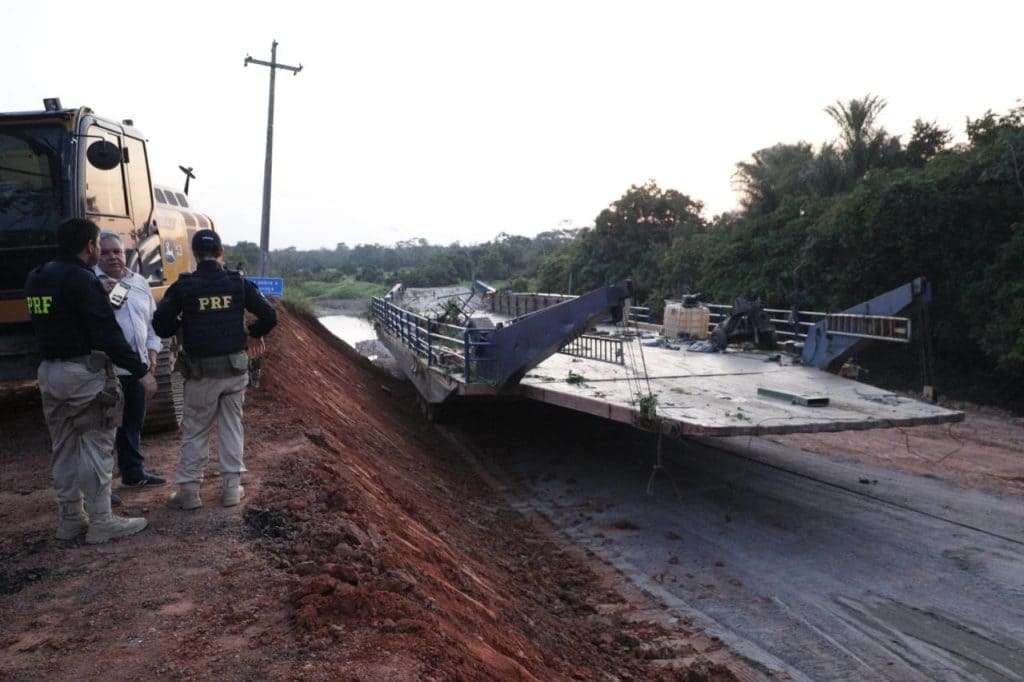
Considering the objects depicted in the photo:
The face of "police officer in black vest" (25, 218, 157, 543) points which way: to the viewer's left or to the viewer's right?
to the viewer's right

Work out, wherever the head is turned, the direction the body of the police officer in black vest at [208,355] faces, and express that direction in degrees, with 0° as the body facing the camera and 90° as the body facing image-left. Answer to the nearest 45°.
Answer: approximately 180°

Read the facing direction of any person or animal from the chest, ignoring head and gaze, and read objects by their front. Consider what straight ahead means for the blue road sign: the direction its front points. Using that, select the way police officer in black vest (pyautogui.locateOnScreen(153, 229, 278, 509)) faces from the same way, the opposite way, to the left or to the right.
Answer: the opposite way

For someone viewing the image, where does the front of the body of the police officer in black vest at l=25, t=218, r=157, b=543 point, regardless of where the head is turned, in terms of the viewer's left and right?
facing away from the viewer and to the right of the viewer

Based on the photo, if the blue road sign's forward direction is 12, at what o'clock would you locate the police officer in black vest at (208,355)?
The police officer in black vest is roughly at 12 o'clock from the blue road sign.
